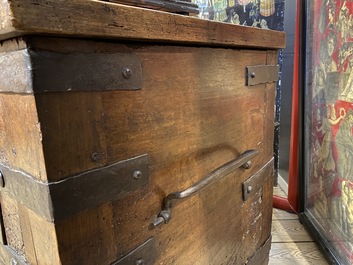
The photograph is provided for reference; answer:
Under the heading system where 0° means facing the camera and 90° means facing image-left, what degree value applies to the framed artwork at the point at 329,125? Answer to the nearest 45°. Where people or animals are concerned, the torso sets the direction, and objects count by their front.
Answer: approximately 45°

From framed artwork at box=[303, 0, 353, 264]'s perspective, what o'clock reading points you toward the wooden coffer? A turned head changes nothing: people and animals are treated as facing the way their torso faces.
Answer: The wooden coffer is roughly at 11 o'clock from the framed artwork.

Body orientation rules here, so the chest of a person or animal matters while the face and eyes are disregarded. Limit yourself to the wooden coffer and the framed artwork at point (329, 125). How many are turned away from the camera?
0
